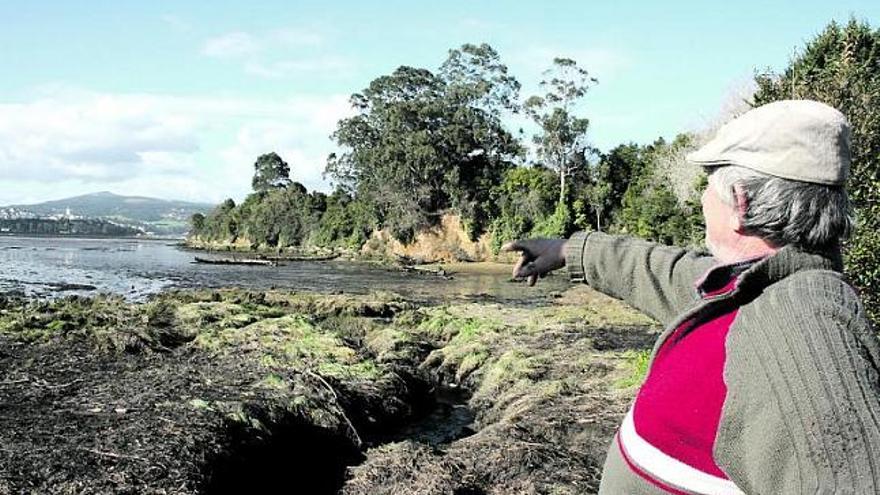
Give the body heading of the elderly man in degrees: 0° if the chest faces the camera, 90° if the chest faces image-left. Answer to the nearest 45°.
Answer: approximately 90°

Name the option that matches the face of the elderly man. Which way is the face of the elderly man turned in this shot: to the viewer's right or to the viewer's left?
to the viewer's left

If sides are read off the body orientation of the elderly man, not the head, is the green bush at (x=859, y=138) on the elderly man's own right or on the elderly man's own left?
on the elderly man's own right
